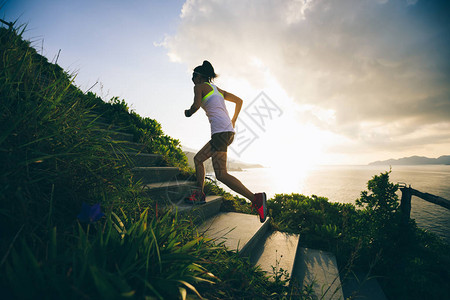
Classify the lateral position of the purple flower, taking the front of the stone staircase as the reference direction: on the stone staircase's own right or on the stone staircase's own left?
on the stone staircase's own right

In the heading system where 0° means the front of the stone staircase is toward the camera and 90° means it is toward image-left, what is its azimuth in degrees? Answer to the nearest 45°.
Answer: approximately 315°
